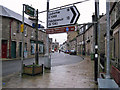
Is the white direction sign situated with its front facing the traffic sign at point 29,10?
no

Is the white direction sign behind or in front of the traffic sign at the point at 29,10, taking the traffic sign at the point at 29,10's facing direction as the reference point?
in front

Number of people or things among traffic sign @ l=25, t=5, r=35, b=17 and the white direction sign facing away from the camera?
0

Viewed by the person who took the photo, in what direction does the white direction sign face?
facing the viewer and to the left of the viewer

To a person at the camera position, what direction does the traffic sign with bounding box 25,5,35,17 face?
facing the viewer and to the right of the viewer
